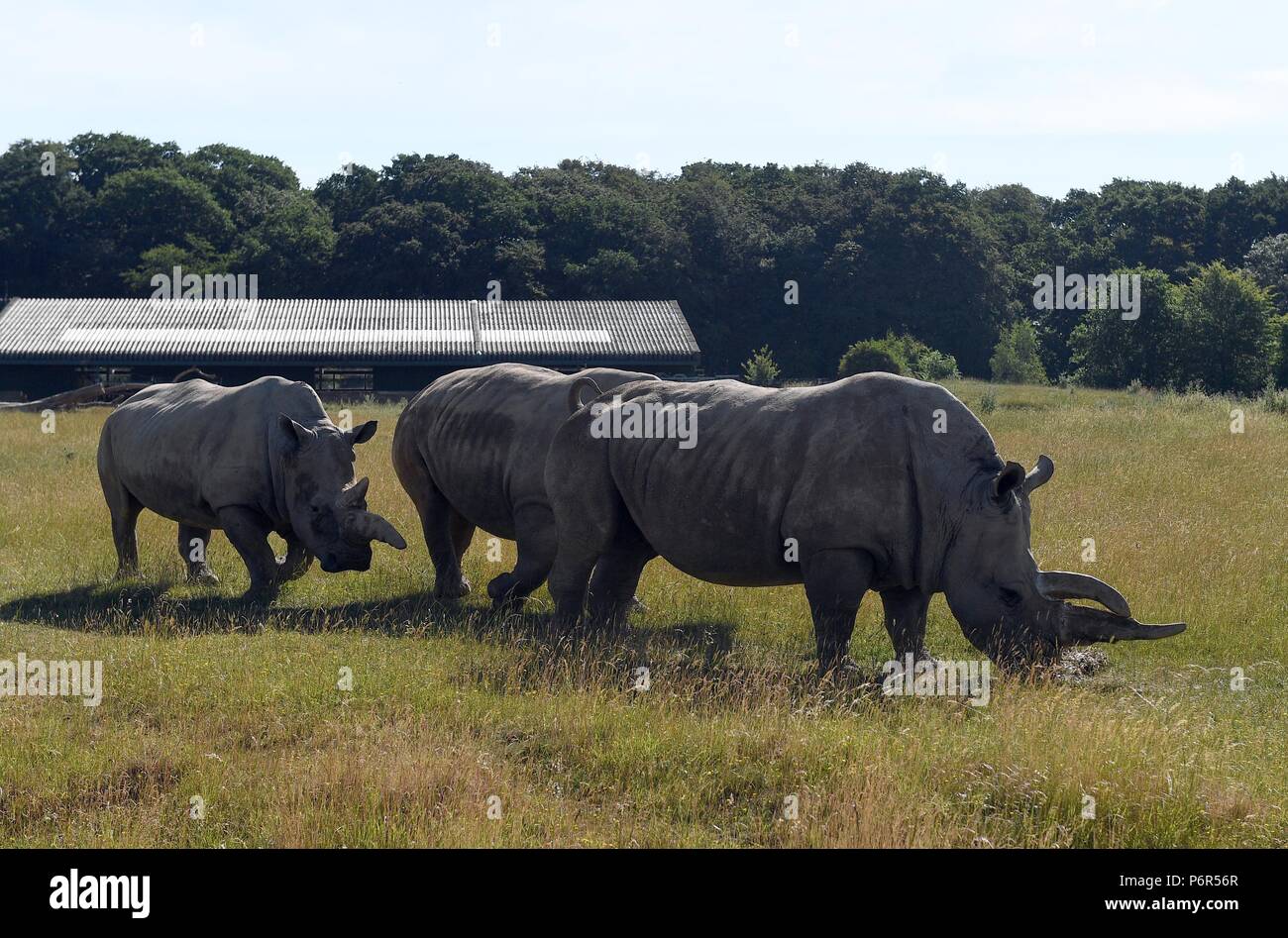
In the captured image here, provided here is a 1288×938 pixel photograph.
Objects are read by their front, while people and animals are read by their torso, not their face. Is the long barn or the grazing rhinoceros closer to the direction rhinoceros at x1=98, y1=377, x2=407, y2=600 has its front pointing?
the grazing rhinoceros

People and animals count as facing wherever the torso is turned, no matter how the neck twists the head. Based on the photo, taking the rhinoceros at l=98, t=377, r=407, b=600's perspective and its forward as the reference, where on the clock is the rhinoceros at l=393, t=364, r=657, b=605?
the rhinoceros at l=393, t=364, r=657, b=605 is roughly at 11 o'clock from the rhinoceros at l=98, t=377, r=407, b=600.

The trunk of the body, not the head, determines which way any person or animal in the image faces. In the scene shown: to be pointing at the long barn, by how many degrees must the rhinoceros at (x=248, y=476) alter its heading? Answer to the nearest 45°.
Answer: approximately 135° to its left

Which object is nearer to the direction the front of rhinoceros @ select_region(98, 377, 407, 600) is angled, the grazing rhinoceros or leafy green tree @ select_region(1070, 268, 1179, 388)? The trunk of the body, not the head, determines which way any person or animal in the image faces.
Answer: the grazing rhinoceros

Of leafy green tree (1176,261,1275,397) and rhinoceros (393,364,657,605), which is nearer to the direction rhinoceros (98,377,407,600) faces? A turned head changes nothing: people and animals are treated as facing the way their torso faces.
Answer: the rhinoceros

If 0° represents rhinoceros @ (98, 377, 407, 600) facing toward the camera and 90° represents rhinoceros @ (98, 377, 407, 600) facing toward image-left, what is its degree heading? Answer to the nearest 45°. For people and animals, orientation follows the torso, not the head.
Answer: approximately 315°

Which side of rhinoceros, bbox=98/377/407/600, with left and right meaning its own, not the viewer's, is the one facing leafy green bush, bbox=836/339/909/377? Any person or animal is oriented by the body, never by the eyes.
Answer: left
